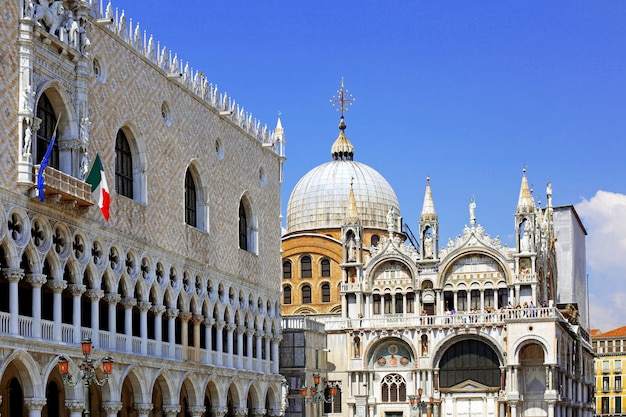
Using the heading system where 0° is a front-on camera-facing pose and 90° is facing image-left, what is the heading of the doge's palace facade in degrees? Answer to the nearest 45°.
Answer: approximately 315°
